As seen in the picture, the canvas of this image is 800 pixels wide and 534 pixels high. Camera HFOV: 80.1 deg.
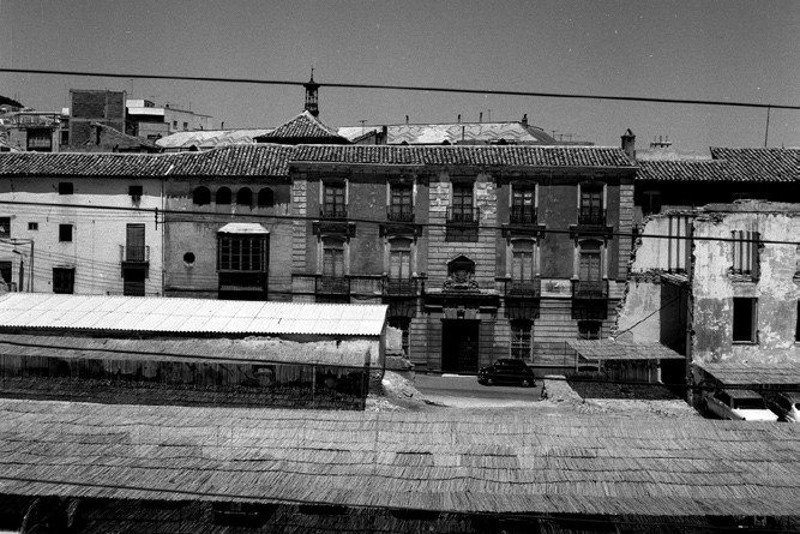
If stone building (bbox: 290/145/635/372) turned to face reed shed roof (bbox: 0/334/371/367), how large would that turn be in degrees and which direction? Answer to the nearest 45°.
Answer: approximately 45° to its right

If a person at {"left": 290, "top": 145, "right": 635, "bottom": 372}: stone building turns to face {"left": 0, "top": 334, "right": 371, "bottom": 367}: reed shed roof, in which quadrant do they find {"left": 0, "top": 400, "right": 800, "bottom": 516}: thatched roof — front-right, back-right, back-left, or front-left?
front-left

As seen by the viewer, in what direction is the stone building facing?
toward the camera

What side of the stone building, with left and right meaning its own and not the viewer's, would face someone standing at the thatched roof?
front
